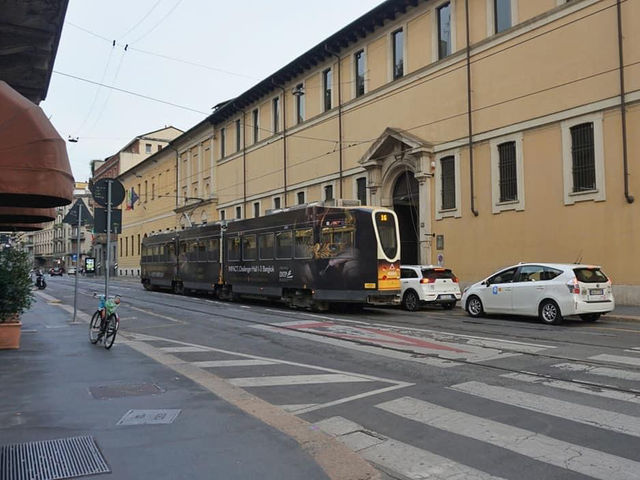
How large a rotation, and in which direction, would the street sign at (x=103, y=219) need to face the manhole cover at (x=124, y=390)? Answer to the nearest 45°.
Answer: approximately 180°

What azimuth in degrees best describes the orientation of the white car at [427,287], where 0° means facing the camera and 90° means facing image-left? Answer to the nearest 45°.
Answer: approximately 135°

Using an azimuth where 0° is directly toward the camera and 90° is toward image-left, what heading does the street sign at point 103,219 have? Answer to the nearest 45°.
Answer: approximately 180°

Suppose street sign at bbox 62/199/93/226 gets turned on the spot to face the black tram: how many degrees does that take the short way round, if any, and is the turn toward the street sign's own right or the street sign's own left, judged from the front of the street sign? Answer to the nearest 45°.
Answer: approximately 90° to the street sign's own right

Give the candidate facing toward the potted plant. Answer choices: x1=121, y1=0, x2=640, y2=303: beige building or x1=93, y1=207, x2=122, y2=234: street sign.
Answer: the beige building

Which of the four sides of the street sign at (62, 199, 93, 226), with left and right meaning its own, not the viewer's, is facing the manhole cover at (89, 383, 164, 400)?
back

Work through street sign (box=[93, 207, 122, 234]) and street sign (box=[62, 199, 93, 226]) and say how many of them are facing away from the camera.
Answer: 2

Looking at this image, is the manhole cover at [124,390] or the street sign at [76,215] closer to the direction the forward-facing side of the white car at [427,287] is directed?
the street sign

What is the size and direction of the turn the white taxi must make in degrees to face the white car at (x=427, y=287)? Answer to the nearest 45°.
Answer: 0° — it already faces it

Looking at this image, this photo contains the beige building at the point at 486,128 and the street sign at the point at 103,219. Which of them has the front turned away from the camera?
the street sign

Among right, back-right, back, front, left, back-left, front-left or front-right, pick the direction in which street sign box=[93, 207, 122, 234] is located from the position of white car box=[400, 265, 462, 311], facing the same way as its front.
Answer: left

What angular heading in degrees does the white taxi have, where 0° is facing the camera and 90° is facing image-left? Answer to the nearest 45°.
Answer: approximately 135°

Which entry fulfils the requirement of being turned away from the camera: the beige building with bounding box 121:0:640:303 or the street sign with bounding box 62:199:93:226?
the street sign

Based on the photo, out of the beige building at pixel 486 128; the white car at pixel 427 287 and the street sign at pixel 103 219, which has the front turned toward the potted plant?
the beige building

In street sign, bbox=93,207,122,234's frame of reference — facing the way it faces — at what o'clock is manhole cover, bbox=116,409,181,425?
The manhole cover is roughly at 6 o'clock from the street sign.

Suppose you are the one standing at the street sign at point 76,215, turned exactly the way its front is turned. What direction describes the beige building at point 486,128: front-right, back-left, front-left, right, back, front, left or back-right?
right

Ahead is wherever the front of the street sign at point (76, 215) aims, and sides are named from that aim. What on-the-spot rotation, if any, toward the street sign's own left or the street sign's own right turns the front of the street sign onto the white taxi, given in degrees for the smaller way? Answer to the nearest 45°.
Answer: approximately 135° to the street sign's own right

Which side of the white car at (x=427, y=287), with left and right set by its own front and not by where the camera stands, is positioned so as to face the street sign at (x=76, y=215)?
left

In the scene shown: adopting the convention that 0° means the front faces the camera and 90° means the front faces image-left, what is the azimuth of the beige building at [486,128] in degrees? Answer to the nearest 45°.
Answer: approximately 45°
